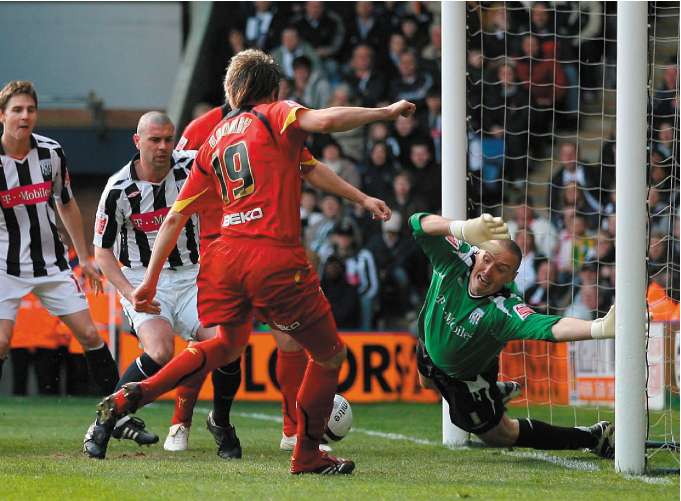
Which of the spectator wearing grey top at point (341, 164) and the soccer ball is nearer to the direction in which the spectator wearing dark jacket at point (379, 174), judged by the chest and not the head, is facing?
the soccer ball

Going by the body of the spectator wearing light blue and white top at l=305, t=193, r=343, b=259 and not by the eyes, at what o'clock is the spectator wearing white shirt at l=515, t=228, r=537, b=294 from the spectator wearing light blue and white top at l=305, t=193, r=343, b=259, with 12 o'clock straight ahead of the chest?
the spectator wearing white shirt at l=515, t=228, r=537, b=294 is roughly at 10 o'clock from the spectator wearing light blue and white top at l=305, t=193, r=343, b=259.

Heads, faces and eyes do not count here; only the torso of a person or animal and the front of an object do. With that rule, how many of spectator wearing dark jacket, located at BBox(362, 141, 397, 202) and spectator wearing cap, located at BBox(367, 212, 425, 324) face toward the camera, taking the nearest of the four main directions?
2

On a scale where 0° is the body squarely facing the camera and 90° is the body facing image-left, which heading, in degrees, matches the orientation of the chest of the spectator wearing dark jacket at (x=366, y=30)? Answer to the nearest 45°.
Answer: approximately 0°

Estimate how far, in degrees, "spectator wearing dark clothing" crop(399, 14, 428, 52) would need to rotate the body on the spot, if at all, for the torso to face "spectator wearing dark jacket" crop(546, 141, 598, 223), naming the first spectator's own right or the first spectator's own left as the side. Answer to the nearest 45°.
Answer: approximately 90° to the first spectator's own left

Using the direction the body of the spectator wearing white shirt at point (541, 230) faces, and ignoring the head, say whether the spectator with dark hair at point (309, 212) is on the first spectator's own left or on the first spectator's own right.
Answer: on the first spectator's own right

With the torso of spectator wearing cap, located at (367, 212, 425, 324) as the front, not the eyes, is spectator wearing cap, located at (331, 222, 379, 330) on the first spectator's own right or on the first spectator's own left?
on the first spectator's own right
